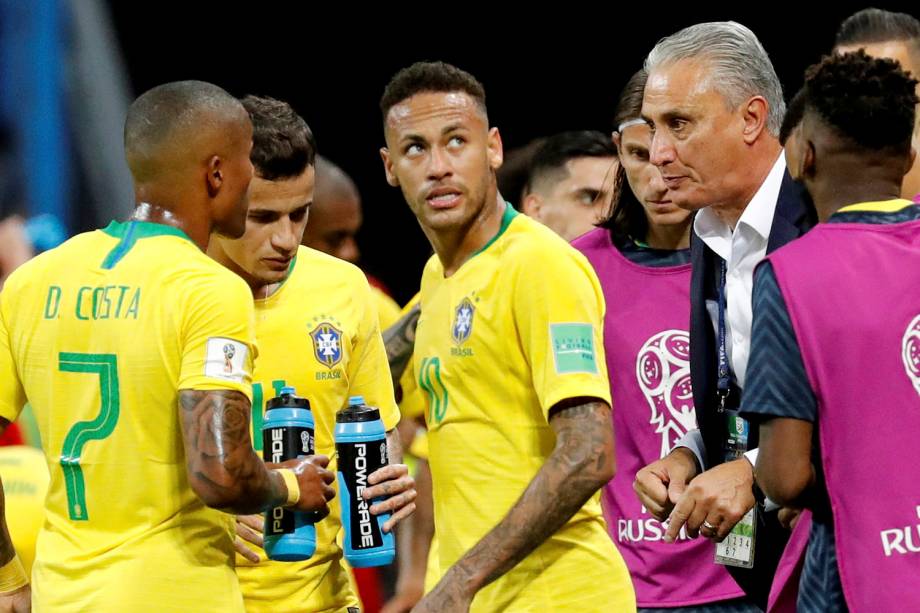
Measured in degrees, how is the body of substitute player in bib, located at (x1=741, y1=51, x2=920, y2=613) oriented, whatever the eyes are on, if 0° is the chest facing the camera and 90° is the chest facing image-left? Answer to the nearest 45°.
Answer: approximately 135°

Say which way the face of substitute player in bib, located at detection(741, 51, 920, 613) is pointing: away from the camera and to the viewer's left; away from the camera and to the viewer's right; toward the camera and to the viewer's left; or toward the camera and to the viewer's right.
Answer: away from the camera and to the viewer's left
